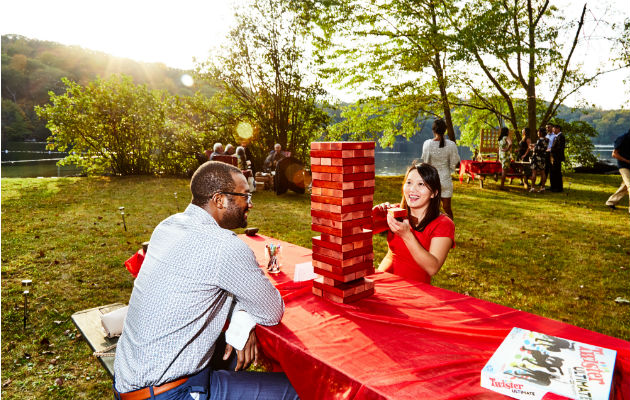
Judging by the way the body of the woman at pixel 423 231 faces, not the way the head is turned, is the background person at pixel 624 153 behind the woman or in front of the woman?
behind

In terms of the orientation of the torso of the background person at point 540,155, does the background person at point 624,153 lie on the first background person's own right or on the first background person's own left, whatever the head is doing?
on the first background person's own left

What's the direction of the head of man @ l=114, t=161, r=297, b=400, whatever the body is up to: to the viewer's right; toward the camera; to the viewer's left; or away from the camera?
to the viewer's right

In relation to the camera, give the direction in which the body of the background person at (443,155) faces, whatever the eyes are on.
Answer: away from the camera

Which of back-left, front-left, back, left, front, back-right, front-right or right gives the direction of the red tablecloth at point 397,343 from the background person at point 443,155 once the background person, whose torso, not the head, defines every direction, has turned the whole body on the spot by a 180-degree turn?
front

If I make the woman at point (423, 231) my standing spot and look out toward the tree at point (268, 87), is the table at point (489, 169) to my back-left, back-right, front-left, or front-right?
front-right

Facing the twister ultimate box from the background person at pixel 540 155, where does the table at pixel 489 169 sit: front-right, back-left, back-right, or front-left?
back-right

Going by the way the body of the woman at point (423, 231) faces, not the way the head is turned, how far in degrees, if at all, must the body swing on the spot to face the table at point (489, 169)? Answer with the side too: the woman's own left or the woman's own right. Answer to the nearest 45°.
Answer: approximately 135° to the woman's own right

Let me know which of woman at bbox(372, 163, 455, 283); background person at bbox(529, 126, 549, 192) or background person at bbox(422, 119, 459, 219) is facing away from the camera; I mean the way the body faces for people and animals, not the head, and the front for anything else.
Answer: background person at bbox(422, 119, 459, 219)

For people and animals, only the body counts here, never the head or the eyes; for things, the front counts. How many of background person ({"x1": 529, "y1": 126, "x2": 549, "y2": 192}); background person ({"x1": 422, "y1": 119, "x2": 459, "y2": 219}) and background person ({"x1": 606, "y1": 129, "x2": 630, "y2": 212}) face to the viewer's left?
1

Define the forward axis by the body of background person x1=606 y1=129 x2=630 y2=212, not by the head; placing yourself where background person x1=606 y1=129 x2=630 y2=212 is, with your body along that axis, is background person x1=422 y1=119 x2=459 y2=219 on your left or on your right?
on your right
